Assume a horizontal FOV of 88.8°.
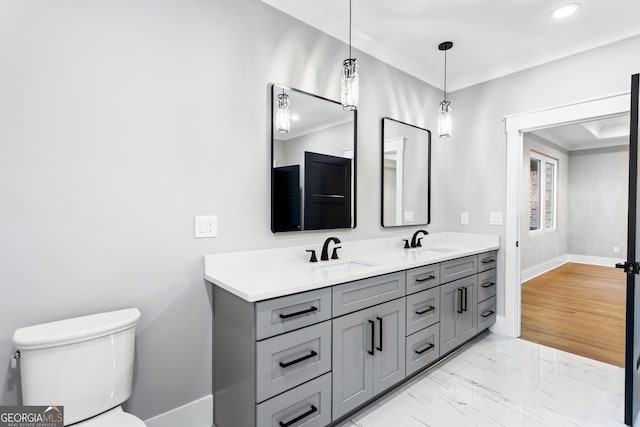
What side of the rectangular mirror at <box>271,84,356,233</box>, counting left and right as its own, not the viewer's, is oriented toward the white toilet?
right

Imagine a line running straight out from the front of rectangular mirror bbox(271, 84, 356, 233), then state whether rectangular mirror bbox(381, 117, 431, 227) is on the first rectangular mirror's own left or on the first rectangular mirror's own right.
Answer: on the first rectangular mirror's own left

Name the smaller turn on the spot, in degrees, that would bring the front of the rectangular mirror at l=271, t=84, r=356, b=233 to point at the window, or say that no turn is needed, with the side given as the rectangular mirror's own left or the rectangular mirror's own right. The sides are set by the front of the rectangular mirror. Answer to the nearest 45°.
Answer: approximately 90° to the rectangular mirror's own left

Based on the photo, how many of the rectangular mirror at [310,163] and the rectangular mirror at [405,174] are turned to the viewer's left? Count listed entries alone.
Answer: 0

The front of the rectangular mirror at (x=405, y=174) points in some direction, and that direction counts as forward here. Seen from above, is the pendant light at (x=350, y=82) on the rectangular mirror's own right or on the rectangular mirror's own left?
on the rectangular mirror's own right

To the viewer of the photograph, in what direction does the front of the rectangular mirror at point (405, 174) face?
facing the viewer and to the right of the viewer

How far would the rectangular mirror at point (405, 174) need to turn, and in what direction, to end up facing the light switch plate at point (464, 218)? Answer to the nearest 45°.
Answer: approximately 90° to its left

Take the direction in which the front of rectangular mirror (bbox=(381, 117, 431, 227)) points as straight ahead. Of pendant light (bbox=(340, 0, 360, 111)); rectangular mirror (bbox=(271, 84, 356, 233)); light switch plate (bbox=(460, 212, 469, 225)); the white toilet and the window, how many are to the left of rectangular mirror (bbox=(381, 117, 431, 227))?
2

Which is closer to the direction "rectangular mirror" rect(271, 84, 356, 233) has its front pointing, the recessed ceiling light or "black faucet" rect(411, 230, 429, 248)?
the recessed ceiling light

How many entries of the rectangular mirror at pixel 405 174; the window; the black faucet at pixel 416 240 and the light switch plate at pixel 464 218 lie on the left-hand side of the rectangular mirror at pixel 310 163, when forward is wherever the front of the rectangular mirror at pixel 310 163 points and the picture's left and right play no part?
4

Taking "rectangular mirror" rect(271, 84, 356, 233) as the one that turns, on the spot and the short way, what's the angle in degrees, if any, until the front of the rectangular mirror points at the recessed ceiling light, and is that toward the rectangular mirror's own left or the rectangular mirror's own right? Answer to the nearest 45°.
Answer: approximately 45° to the rectangular mirror's own left

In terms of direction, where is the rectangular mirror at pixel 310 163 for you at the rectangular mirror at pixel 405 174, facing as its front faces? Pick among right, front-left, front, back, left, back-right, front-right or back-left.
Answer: right

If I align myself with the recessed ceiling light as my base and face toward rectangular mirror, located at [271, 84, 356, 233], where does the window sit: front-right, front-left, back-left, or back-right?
back-right

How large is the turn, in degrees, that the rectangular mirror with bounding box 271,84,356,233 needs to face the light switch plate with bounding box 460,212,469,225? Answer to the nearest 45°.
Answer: approximately 90° to its left

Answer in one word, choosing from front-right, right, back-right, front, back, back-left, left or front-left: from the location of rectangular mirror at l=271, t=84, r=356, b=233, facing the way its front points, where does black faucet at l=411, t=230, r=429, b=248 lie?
left
